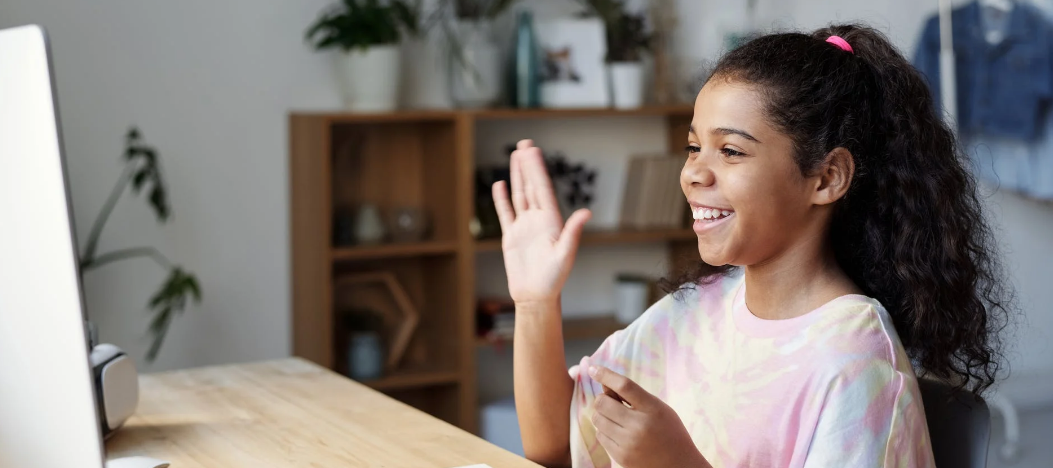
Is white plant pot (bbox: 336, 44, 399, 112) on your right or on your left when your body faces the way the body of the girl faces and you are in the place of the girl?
on your right

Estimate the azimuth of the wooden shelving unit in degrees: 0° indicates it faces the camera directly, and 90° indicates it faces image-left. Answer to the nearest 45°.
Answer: approximately 0°

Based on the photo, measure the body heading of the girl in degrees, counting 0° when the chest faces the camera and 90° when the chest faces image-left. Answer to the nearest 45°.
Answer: approximately 45°

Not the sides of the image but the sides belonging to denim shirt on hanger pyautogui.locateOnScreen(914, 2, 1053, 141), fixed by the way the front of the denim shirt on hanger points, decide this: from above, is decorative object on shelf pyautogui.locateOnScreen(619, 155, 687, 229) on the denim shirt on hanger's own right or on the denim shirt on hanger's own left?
on the denim shirt on hanger's own right

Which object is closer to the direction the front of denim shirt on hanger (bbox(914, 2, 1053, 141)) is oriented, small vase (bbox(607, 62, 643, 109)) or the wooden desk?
the wooden desk

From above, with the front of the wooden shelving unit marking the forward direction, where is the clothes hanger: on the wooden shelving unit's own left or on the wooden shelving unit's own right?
on the wooden shelving unit's own left

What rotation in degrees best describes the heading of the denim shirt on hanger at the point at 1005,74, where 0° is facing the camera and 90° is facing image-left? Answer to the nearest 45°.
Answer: approximately 0°

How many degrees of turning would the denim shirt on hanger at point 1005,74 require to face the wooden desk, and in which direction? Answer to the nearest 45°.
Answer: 0° — it already faces it

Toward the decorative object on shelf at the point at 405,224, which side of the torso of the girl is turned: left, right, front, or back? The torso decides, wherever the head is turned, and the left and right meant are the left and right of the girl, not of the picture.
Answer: right
